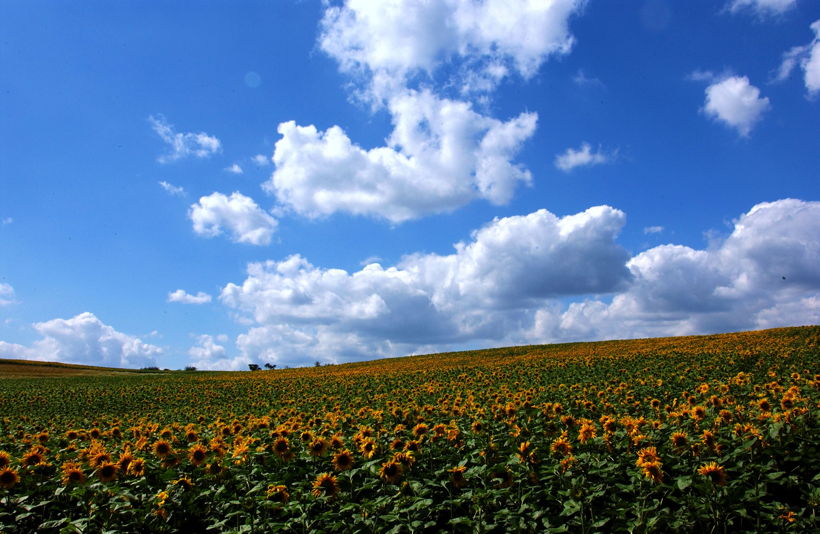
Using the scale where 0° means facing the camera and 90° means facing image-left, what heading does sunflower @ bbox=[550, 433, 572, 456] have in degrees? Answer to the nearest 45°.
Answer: approximately 0°

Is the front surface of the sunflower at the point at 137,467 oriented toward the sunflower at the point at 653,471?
no

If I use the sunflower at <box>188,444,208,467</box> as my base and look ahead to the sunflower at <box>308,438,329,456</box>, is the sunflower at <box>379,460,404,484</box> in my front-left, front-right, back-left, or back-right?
front-right

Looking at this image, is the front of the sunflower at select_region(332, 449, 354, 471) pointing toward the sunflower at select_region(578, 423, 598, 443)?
no

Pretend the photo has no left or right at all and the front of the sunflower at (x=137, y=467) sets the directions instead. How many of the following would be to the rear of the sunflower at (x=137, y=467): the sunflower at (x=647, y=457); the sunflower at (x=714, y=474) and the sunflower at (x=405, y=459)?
0

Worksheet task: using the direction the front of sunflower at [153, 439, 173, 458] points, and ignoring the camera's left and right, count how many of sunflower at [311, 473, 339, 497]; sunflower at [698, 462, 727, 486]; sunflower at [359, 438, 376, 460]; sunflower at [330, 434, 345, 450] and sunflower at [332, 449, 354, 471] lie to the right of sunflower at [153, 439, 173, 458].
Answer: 0

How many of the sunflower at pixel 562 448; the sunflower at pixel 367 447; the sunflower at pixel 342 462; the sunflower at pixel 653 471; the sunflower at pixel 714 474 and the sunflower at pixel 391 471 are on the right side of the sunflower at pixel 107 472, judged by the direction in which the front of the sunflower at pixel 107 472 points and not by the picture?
0

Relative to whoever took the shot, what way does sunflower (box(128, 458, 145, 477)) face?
facing the viewer

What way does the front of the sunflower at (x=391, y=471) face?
toward the camera

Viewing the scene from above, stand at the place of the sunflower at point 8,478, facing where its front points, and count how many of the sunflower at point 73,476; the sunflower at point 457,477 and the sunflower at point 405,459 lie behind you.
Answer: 0

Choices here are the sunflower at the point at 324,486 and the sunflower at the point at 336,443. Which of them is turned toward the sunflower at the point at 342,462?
the sunflower at the point at 336,443

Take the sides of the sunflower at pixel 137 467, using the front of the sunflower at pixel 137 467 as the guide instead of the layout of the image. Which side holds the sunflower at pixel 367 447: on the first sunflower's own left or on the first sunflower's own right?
on the first sunflower's own left

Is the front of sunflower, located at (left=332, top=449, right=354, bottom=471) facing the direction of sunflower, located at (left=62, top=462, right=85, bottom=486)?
no

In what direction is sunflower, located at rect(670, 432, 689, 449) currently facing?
toward the camera

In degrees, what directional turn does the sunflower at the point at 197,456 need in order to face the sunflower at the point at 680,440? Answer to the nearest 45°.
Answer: approximately 45° to its left
